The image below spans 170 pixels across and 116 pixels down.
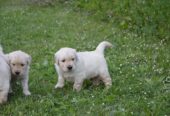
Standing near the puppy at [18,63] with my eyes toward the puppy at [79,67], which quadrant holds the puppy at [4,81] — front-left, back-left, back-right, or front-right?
back-right

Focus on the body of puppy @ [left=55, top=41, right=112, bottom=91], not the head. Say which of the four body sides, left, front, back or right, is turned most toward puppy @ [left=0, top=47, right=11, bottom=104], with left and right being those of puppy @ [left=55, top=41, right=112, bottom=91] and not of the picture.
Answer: front

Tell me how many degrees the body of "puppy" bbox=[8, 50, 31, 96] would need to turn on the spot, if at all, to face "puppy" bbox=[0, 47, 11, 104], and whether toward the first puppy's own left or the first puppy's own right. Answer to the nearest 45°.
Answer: approximately 45° to the first puppy's own right

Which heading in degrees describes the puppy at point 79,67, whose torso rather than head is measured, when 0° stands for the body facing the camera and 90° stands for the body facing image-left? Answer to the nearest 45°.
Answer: approximately 45°

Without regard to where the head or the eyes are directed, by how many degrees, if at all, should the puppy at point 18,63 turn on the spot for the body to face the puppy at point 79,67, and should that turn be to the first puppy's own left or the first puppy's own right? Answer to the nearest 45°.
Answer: approximately 90° to the first puppy's own left

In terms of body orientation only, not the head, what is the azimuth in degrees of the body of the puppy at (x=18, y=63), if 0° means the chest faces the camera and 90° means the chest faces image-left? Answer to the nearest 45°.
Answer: approximately 0°
